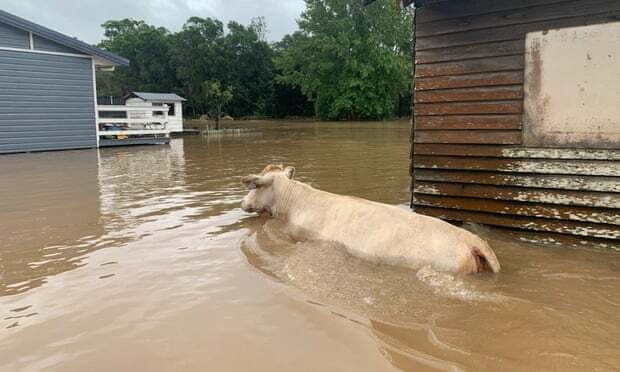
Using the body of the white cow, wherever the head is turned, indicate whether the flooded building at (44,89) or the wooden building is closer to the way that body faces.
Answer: the flooded building

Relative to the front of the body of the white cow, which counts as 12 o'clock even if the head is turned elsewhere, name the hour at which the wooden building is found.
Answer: The wooden building is roughly at 3 o'clock from the white cow.

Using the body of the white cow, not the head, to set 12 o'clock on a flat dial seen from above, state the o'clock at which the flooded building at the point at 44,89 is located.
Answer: The flooded building is roughly at 12 o'clock from the white cow.

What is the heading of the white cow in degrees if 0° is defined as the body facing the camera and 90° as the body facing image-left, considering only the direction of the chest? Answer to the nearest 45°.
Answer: approximately 135°
